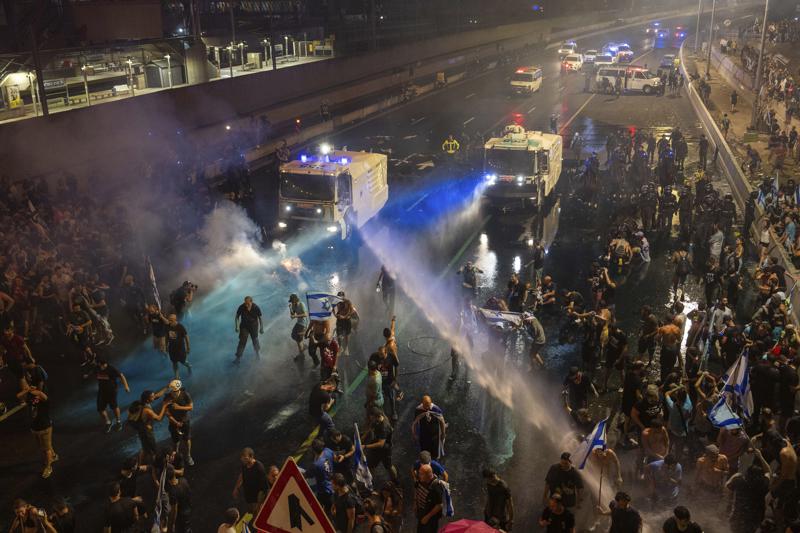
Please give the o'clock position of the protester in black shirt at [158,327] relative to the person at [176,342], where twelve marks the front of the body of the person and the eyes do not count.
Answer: The protester in black shirt is roughly at 4 o'clock from the person.

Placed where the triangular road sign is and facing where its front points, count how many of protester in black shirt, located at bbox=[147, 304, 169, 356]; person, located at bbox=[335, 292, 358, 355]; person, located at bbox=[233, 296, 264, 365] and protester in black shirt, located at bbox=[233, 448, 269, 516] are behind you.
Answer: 4

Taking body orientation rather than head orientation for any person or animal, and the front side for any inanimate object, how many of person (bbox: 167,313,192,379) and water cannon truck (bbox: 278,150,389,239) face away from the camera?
0

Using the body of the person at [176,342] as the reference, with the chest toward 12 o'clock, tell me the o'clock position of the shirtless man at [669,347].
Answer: The shirtless man is roughly at 8 o'clock from the person.

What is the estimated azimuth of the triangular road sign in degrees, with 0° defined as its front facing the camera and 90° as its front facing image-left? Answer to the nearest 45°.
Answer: approximately 0°

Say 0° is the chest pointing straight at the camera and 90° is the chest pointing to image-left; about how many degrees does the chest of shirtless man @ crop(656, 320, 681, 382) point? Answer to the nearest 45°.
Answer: approximately 180°

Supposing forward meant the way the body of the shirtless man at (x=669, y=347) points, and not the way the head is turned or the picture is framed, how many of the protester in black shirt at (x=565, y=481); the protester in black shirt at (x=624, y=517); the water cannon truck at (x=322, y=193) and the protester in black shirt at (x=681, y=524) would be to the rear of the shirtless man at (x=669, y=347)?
3

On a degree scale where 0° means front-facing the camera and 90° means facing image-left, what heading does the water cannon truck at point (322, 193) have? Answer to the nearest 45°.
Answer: approximately 45°

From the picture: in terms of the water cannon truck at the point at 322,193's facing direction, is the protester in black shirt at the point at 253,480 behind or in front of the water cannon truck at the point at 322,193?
in front

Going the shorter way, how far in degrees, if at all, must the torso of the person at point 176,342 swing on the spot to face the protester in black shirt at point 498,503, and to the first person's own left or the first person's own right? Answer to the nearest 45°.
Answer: approximately 90° to the first person's own left

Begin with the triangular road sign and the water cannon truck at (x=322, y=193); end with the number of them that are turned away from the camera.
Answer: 0

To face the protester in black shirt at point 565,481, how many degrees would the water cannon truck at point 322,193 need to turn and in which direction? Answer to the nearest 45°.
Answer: approximately 45° to its left

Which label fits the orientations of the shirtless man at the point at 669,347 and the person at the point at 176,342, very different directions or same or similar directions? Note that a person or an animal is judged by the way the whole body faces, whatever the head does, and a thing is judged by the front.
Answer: very different directions

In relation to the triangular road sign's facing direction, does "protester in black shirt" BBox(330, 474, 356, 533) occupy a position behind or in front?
behind

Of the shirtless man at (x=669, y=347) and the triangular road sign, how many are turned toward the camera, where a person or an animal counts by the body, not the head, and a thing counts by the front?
1
